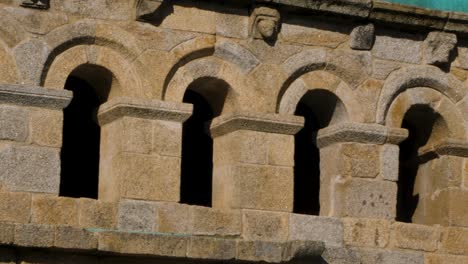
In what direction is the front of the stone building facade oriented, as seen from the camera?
facing the viewer and to the right of the viewer
